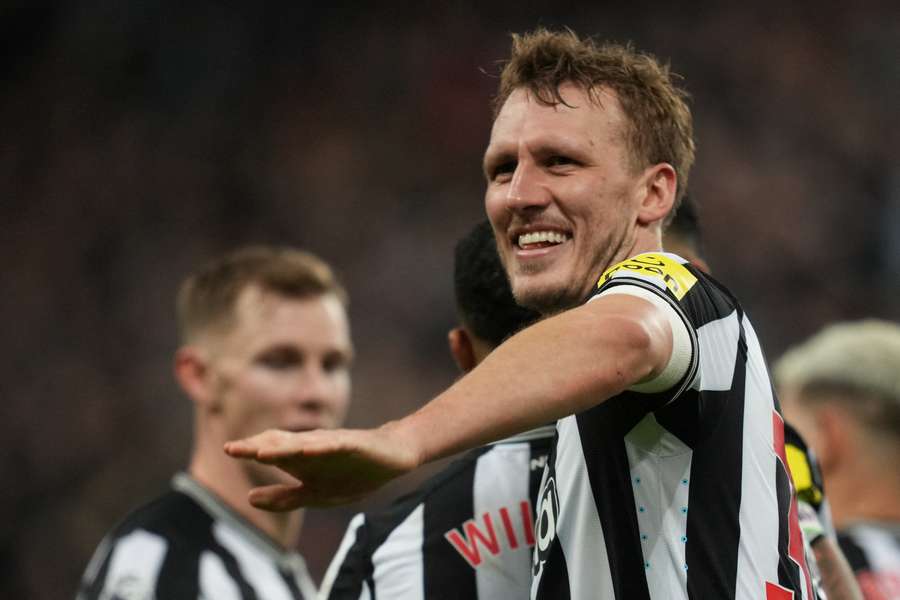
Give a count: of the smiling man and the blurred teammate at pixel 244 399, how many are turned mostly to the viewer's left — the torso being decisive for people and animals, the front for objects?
1

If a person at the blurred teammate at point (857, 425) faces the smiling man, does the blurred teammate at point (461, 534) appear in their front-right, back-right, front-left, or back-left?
front-right

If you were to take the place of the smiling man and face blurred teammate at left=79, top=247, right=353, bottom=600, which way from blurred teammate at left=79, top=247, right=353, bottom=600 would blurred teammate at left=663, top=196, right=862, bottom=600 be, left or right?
right

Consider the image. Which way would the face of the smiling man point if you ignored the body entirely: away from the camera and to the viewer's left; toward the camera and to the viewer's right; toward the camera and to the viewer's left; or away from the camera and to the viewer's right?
toward the camera and to the viewer's left

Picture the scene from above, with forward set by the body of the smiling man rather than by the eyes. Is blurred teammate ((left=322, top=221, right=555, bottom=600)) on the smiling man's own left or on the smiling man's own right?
on the smiling man's own right

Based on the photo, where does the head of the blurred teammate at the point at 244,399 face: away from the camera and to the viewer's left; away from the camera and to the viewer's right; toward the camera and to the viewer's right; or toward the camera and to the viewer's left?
toward the camera and to the viewer's right

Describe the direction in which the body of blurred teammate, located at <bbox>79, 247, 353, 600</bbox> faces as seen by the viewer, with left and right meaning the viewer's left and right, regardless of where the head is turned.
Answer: facing the viewer and to the right of the viewer

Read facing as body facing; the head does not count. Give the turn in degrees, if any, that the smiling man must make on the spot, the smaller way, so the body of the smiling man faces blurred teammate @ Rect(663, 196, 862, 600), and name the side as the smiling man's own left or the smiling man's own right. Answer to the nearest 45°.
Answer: approximately 135° to the smiling man's own right

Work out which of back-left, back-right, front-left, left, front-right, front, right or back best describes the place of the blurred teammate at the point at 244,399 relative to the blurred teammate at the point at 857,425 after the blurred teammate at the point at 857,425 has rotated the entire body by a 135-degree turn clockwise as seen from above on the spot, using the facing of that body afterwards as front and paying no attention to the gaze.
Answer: back

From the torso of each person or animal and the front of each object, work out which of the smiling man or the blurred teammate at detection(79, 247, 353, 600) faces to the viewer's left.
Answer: the smiling man

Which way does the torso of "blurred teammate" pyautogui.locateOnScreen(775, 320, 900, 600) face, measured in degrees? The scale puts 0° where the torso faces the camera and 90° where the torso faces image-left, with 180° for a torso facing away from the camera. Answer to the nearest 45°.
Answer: approximately 135°

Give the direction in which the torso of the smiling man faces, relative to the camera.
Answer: to the viewer's left

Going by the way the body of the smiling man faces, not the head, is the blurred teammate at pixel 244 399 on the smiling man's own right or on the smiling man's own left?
on the smiling man's own right
